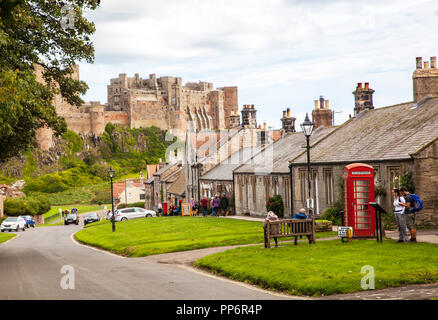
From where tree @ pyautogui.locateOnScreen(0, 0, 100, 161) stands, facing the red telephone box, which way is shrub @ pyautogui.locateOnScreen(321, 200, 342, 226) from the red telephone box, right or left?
left

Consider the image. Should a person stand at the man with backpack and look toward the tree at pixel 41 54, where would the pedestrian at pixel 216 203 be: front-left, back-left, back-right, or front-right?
front-right

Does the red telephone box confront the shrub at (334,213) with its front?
no

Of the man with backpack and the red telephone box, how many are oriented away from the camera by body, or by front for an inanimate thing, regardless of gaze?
0

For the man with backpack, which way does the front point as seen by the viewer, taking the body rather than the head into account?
to the viewer's left

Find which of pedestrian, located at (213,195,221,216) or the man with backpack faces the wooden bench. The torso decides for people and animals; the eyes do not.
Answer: the man with backpack

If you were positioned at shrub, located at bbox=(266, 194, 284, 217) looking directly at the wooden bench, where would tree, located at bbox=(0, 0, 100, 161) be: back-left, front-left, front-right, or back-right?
front-right

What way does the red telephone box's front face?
toward the camera
